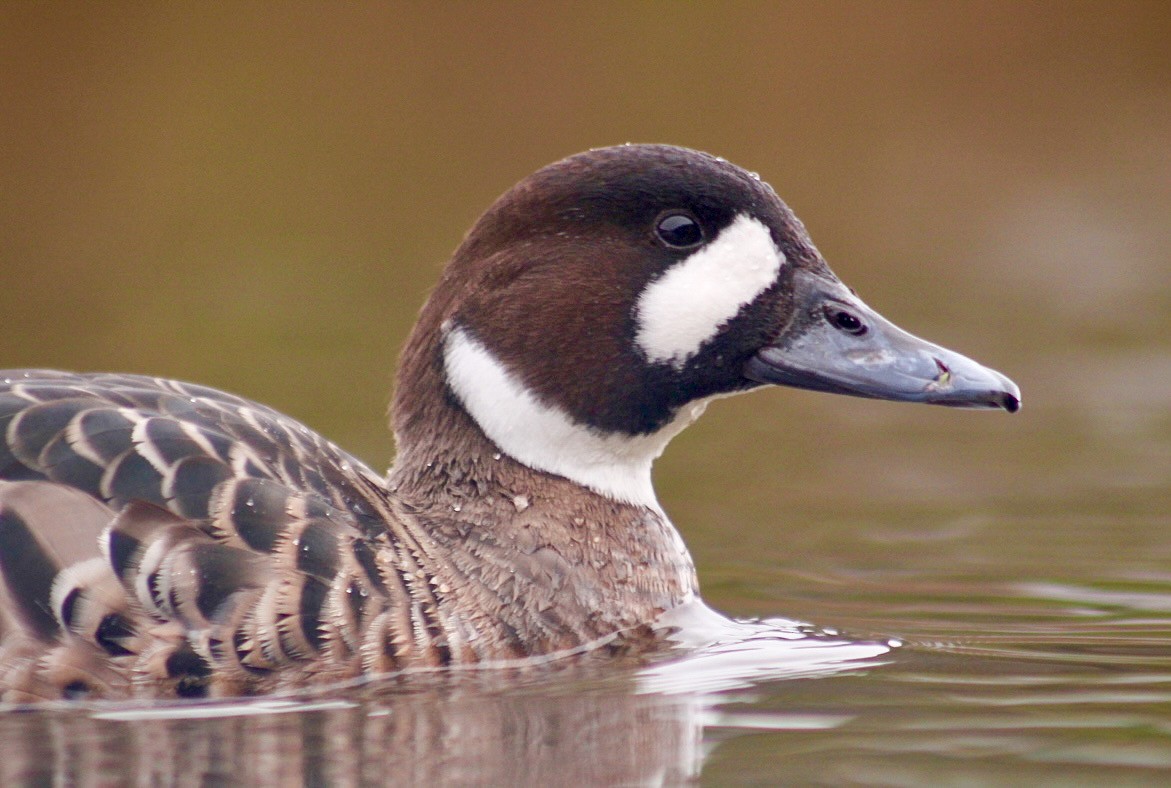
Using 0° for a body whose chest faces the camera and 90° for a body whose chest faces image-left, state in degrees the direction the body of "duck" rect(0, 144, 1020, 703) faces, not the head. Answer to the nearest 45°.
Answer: approximately 270°
